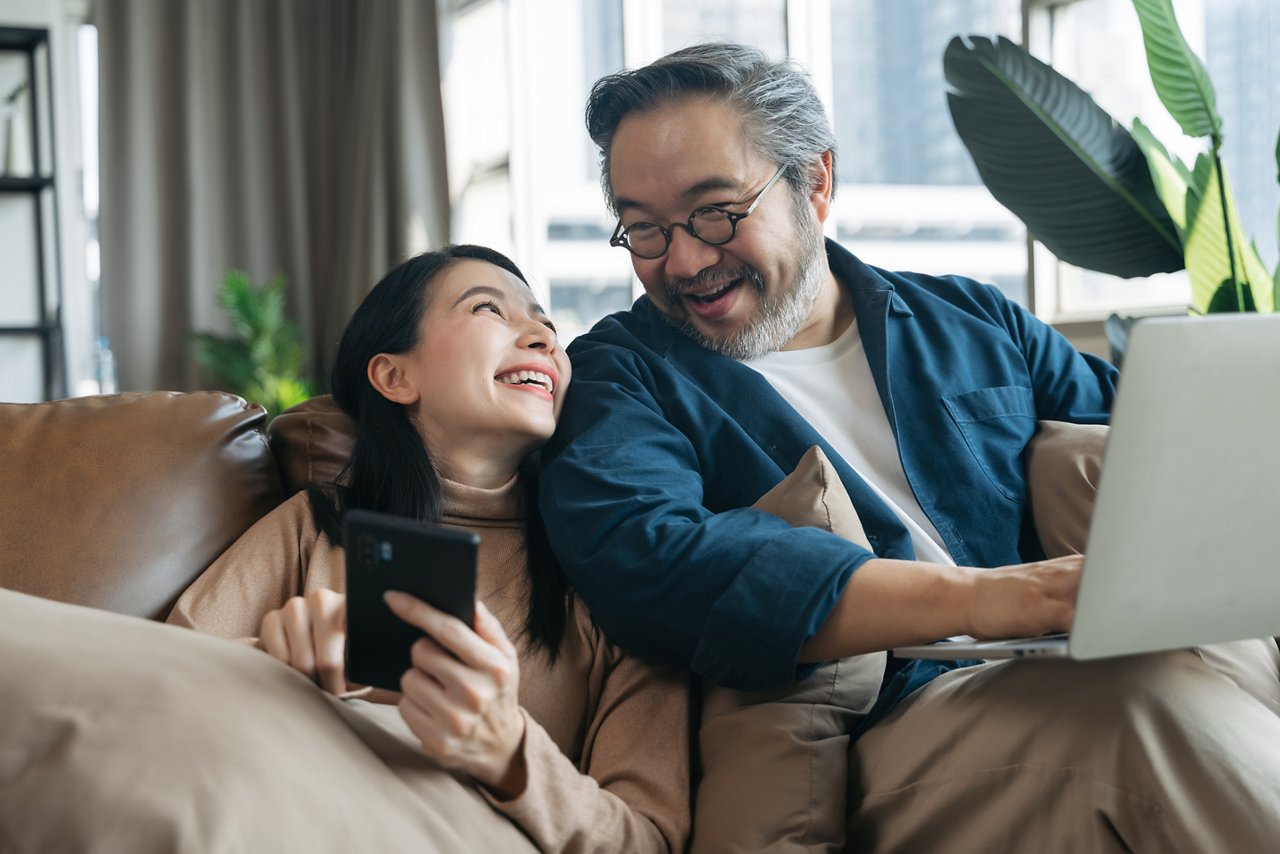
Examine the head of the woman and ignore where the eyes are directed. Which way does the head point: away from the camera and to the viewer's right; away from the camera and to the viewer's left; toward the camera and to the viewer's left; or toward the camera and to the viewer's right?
toward the camera and to the viewer's right

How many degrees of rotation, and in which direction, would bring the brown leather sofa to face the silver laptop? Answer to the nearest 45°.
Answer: approximately 45° to its left

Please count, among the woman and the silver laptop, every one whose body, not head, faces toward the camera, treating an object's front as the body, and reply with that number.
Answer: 1

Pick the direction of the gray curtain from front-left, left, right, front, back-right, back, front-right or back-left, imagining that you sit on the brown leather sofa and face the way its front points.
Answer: back

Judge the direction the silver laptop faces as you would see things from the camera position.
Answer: facing away from the viewer and to the left of the viewer
